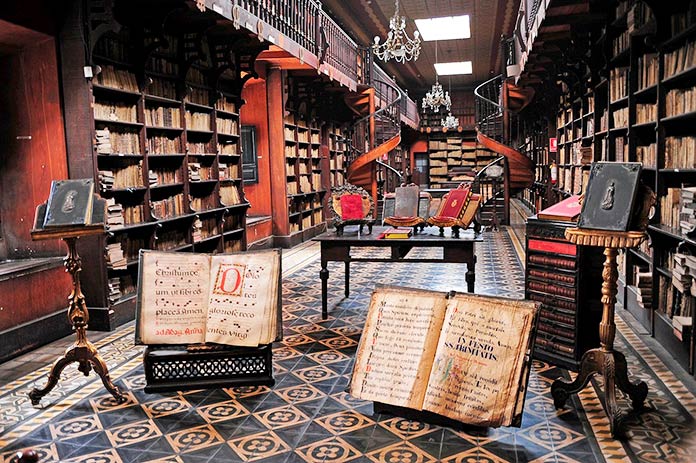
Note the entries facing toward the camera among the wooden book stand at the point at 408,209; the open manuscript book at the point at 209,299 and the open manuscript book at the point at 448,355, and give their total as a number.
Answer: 3

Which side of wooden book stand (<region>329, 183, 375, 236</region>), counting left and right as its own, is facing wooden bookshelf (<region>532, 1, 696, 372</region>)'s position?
left

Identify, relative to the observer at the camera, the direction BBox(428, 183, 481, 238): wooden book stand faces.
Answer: facing the viewer and to the left of the viewer

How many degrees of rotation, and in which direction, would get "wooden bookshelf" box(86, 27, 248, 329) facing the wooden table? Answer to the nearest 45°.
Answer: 0° — it already faces it

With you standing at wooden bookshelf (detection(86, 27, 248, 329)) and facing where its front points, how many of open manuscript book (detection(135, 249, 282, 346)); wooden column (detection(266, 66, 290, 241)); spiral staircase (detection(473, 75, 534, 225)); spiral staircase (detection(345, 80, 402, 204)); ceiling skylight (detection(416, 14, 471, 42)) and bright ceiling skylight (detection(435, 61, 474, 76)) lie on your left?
5

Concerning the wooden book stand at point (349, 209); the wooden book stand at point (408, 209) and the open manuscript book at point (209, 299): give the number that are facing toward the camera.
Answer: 3

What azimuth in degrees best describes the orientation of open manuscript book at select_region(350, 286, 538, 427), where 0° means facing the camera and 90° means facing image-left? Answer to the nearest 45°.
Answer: approximately 0°

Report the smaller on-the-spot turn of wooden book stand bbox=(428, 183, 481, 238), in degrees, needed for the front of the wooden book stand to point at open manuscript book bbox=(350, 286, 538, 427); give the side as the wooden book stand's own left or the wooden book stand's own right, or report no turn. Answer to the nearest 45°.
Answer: approximately 45° to the wooden book stand's own left

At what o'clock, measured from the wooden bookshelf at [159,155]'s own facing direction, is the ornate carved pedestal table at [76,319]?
The ornate carved pedestal table is roughly at 2 o'clock from the wooden bookshelf.

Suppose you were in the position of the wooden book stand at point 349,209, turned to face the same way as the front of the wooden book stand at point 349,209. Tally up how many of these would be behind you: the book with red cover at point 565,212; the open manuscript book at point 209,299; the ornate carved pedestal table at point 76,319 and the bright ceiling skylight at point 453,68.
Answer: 1

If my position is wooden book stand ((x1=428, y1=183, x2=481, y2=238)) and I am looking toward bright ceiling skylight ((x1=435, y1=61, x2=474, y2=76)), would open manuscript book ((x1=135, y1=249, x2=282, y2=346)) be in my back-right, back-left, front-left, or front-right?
back-left

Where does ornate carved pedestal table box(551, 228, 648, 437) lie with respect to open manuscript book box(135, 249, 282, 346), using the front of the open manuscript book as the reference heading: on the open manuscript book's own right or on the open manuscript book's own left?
on the open manuscript book's own left

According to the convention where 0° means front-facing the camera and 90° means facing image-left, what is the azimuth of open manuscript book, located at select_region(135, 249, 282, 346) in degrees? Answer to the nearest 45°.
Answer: approximately 0°

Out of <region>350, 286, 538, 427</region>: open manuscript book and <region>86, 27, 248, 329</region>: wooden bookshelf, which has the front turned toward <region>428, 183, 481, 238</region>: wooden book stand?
the wooden bookshelf

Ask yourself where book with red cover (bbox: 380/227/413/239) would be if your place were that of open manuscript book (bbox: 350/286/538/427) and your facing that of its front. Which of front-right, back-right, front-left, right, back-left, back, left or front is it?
back

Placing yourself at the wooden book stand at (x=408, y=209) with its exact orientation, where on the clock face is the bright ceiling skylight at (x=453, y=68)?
The bright ceiling skylight is roughly at 6 o'clock from the wooden book stand.

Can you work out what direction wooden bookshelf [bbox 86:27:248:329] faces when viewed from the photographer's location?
facing the viewer and to the right of the viewer

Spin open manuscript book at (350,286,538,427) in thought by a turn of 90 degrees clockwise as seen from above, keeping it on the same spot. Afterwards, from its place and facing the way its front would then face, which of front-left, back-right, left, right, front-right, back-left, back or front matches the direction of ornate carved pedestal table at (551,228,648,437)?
back

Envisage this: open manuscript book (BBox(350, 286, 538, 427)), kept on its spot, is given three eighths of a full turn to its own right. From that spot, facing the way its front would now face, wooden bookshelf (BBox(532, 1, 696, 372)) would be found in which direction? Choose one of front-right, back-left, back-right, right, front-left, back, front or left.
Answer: right
